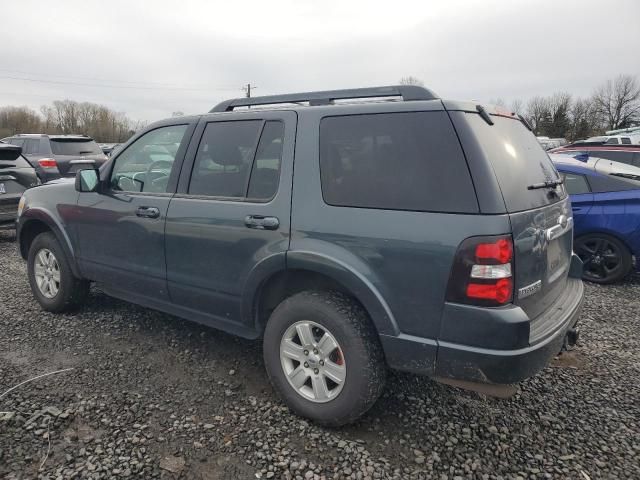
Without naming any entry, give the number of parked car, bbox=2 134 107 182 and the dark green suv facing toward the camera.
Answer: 0

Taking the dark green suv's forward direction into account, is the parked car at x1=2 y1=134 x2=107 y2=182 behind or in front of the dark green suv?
in front

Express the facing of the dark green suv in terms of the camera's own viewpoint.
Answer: facing away from the viewer and to the left of the viewer

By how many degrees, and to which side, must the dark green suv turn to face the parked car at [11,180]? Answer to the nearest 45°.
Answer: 0° — it already faces it

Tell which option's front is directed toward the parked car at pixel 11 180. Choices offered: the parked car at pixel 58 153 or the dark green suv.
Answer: the dark green suv

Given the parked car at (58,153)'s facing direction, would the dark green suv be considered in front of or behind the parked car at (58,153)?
behind

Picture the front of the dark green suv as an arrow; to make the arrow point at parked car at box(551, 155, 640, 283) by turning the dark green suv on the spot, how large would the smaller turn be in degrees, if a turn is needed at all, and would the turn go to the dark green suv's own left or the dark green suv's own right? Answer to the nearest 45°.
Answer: approximately 90° to the dark green suv's own right

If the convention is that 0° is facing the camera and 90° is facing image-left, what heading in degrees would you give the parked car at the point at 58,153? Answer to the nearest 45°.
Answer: approximately 135°
